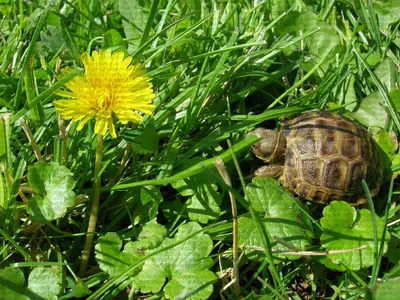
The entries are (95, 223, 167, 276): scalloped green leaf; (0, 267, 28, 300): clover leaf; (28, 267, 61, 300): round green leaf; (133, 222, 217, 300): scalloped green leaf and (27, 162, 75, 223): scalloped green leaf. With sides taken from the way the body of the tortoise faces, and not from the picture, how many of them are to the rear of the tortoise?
0

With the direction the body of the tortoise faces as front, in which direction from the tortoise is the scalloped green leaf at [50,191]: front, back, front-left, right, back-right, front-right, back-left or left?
front-left

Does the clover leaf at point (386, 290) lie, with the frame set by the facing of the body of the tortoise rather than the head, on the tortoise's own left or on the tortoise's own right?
on the tortoise's own left

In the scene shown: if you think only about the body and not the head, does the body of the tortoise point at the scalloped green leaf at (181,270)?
no

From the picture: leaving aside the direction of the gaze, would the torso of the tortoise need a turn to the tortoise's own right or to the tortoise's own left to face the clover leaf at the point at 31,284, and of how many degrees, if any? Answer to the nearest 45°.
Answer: approximately 45° to the tortoise's own left

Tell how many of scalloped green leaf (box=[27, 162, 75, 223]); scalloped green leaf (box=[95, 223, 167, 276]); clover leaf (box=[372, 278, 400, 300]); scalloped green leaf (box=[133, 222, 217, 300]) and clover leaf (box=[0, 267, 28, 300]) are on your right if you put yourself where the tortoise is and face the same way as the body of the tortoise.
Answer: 0

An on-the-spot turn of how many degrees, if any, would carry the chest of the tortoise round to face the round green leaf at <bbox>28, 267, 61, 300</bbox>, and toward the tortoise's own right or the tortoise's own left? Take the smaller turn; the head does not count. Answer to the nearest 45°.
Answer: approximately 45° to the tortoise's own left

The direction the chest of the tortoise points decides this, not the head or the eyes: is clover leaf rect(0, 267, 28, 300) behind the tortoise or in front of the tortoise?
in front

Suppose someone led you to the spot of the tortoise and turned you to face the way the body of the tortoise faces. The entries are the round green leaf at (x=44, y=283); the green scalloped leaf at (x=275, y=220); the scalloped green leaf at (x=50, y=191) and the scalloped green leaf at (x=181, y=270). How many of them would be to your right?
0

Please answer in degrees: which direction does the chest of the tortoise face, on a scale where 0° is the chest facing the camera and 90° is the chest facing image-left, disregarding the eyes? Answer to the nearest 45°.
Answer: approximately 90°

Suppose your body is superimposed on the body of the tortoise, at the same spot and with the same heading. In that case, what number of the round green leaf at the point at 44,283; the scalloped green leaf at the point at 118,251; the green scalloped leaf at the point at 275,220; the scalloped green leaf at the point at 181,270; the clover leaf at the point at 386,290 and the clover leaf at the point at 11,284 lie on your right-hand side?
0

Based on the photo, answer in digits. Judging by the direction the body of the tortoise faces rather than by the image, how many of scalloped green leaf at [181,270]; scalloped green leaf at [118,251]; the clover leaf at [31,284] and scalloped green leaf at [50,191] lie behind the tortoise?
0

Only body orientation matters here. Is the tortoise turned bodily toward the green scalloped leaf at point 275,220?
no

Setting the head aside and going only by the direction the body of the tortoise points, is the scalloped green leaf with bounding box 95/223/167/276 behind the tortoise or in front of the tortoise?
in front
